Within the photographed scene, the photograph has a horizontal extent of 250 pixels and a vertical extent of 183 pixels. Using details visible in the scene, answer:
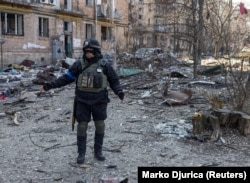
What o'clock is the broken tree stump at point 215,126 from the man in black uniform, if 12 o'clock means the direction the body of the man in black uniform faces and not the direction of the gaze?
The broken tree stump is roughly at 8 o'clock from the man in black uniform.

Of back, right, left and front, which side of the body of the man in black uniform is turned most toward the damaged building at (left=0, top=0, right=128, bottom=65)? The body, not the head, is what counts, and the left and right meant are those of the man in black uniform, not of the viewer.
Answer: back

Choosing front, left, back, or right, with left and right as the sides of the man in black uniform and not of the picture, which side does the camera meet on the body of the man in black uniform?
front

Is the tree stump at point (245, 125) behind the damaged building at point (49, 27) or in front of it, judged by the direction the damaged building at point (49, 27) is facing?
in front

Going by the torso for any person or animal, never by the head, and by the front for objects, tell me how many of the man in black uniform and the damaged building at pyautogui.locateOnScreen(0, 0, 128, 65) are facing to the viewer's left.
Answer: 0
